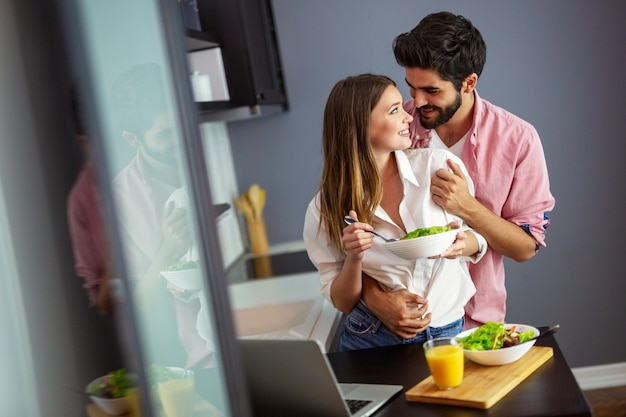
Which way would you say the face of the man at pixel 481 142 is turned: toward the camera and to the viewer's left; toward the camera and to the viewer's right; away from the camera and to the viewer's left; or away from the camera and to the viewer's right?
toward the camera and to the viewer's left

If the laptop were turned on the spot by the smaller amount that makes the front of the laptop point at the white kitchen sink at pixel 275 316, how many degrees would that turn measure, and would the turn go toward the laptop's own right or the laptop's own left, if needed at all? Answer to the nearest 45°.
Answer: approximately 45° to the laptop's own left

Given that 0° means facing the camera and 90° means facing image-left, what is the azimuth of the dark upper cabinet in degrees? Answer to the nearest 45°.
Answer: approximately 315°

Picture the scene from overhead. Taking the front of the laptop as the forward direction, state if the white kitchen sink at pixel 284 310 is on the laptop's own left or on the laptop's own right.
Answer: on the laptop's own left

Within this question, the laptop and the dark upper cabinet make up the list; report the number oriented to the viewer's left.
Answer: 0

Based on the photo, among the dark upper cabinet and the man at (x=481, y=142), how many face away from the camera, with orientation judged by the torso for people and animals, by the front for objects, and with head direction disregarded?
0

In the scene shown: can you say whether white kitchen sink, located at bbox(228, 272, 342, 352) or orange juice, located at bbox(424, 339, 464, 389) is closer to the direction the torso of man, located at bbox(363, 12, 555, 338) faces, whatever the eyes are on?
the orange juice

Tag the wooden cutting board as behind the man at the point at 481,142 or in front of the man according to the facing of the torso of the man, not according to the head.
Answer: in front

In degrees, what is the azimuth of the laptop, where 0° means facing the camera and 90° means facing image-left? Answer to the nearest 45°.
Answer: approximately 225°

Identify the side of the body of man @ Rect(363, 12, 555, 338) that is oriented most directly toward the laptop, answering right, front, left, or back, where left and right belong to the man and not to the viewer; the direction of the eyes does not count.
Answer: front

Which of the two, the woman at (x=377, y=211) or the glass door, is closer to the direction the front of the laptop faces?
the woman

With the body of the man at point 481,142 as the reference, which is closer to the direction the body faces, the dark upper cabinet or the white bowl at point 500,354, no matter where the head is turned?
the white bowl
